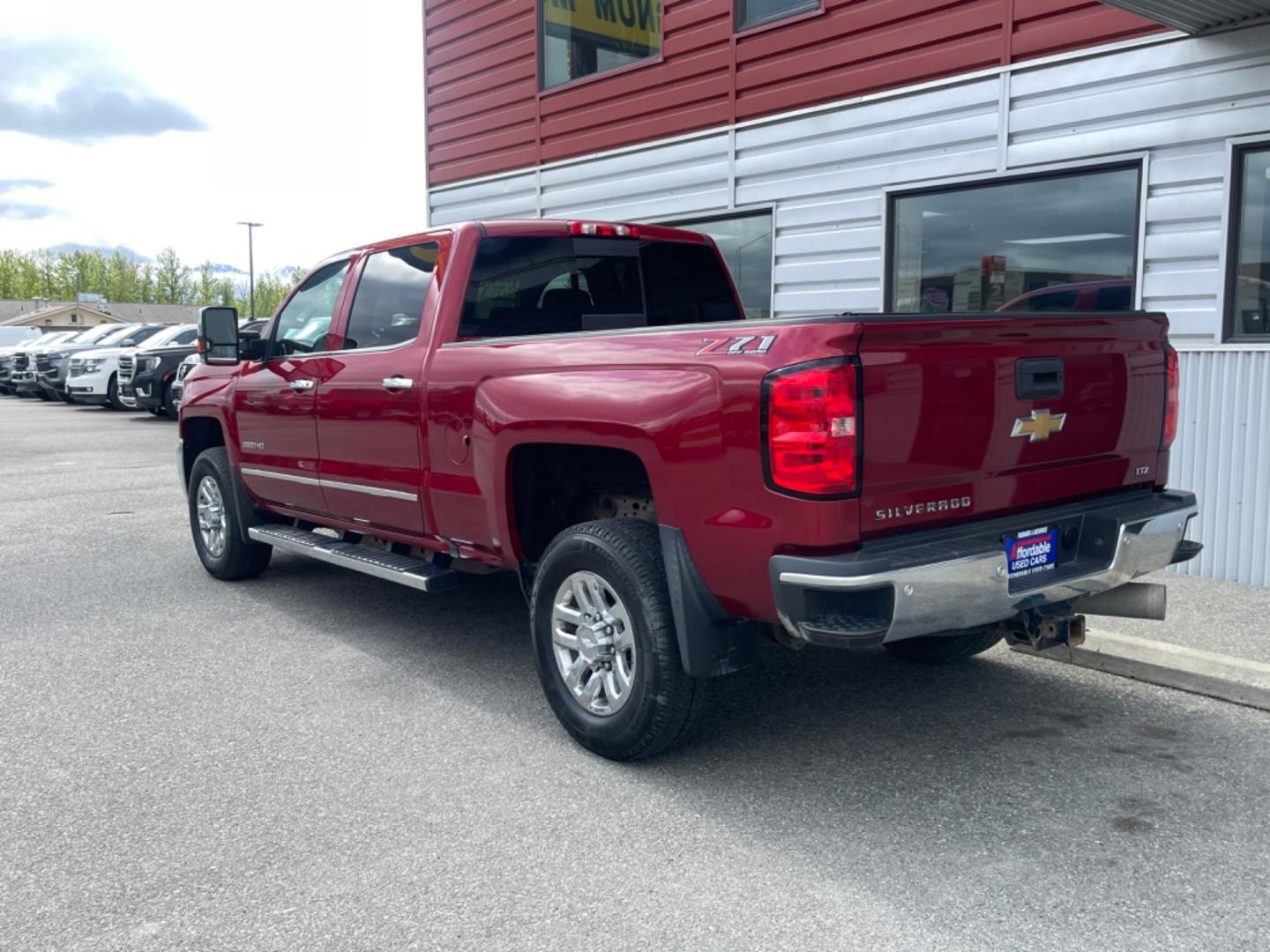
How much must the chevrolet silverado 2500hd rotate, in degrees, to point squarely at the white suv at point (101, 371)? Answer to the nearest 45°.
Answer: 0° — it already faces it

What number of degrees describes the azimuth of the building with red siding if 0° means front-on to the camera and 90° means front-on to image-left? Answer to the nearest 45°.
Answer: approximately 45°

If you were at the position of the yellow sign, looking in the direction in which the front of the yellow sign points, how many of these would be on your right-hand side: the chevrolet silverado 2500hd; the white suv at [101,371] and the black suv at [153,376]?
2

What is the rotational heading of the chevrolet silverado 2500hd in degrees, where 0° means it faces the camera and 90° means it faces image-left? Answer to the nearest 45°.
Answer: approximately 135°

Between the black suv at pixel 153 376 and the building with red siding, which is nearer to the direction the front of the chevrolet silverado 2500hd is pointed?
the black suv

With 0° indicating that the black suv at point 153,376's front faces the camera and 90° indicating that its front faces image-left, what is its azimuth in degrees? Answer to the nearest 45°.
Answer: approximately 45°

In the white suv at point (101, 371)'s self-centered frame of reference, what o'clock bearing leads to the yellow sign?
The yellow sign is roughly at 10 o'clock from the white suv.

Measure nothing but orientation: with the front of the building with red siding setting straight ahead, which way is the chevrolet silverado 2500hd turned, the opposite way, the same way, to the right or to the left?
to the right

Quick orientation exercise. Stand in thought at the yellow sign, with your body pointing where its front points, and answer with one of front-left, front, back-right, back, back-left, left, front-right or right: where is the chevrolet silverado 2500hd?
front-left

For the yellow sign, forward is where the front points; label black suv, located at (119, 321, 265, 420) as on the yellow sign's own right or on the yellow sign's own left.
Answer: on the yellow sign's own right

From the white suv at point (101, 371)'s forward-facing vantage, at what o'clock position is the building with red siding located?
The building with red siding is roughly at 10 o'clock from the white suv.
